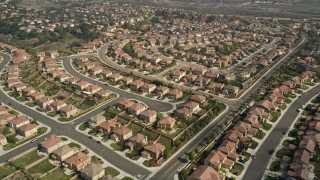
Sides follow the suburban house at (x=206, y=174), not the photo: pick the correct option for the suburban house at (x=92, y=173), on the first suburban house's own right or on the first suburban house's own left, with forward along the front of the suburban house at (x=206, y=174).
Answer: on the first suburban house's own right
